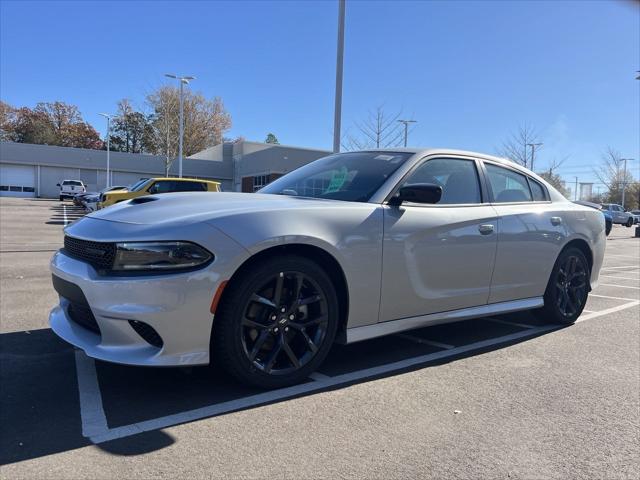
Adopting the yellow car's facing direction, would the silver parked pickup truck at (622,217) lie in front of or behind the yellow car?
behind

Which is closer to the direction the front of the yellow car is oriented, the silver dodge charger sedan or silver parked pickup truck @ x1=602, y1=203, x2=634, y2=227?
the silver dodge charger sedan

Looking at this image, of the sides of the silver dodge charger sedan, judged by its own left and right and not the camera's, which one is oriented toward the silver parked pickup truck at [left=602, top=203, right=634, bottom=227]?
back

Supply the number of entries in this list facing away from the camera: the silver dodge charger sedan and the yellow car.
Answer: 0

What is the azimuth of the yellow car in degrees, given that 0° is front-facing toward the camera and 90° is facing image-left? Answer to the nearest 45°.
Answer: approximately 45°

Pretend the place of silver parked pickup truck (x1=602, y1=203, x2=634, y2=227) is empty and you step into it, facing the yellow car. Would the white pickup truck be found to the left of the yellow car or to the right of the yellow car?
right

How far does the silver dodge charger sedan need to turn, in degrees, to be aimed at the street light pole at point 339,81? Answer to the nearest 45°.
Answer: approximately 135° to its right

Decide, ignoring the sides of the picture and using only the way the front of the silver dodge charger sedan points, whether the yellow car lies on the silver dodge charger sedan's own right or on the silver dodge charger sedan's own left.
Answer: on the silver dodge charger sedan's own right

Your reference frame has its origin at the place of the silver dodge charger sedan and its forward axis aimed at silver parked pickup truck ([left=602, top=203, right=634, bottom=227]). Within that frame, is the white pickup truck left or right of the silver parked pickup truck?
left

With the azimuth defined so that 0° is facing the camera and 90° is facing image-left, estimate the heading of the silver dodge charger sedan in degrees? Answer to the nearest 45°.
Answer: approximately 45°
